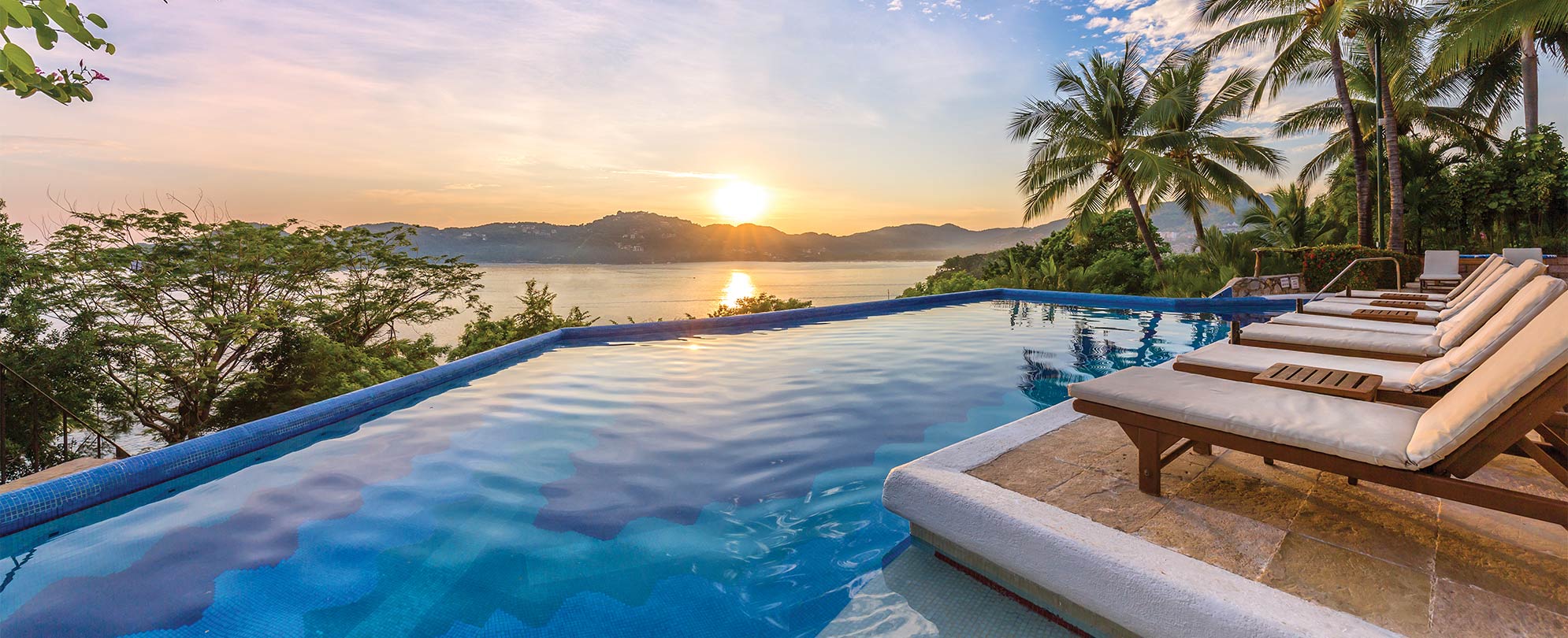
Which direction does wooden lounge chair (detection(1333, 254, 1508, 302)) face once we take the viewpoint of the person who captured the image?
facing to the left of the viewer

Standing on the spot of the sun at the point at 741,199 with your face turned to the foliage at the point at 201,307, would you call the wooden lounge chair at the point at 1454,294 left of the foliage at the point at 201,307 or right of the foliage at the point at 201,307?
left

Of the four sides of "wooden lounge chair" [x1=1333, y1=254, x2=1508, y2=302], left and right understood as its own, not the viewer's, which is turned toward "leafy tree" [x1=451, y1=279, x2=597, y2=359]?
front

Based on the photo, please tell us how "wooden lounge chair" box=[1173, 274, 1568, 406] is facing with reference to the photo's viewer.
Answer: facing to the left of the viewer

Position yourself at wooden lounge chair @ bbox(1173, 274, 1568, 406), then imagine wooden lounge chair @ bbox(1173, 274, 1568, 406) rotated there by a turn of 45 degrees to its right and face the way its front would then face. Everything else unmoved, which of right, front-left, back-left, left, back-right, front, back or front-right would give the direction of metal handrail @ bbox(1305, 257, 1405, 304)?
front-right

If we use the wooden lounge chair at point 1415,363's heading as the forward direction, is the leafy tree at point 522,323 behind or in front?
in front

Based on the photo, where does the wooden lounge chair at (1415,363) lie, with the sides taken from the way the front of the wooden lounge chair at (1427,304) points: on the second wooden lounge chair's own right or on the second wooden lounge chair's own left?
on the second wooden lounge chair's own left

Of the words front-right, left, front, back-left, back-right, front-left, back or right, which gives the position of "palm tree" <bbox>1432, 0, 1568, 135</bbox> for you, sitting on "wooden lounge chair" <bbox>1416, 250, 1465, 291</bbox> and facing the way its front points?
back

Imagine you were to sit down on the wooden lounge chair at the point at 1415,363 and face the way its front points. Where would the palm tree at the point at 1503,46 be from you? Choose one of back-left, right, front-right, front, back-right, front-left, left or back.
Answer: right

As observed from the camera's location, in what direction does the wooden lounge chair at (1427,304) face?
facing to the left of the viewer

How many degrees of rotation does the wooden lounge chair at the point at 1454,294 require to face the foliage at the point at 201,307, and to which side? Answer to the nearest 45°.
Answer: approximately 45° to its left

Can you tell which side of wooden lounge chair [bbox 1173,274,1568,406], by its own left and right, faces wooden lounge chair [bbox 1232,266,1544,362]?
right
